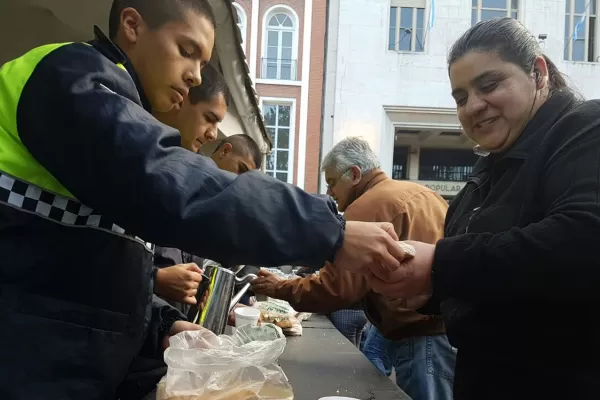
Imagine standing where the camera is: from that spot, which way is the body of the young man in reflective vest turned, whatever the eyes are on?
to the viewer's right

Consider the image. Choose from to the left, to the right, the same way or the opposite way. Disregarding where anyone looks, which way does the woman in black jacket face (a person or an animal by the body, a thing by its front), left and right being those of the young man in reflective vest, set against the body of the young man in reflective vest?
the opposite way

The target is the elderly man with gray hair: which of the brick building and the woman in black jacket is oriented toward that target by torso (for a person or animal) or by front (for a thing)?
the brick building

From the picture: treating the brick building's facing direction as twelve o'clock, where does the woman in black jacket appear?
The woman in black jacket is roughly at 12 o'clock from the brick building.

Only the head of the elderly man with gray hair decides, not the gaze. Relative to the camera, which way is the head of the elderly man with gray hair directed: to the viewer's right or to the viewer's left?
to the viewer's left

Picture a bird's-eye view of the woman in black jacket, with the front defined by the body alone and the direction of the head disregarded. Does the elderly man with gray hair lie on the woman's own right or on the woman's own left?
on the woman's own right

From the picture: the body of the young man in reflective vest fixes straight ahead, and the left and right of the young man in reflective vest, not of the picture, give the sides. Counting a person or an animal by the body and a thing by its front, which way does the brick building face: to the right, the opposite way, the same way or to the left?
to the right

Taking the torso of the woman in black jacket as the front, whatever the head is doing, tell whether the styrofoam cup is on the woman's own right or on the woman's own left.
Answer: on the woman's own right

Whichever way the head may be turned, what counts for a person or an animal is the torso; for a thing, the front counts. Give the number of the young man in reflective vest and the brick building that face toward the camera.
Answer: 1

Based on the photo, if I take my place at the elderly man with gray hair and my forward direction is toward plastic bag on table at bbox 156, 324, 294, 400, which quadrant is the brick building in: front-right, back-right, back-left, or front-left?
back-right

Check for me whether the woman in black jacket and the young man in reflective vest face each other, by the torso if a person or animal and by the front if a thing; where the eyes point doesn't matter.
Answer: yes

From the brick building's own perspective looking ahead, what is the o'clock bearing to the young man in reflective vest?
The young man in reflective vest is roughly at 12 o'clock from the brick building.

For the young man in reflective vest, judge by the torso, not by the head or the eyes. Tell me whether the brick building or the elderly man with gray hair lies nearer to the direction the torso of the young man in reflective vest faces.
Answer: the elderly man with gray hair
